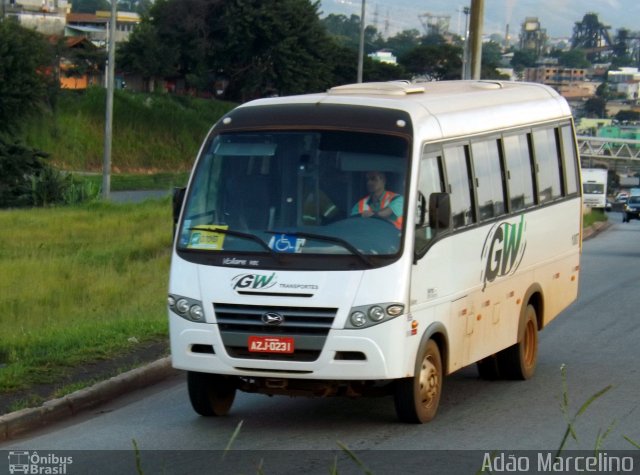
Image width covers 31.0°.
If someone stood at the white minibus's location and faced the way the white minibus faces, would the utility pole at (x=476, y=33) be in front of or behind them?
behind

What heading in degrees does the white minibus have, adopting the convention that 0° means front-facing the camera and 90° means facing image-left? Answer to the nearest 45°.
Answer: approximately 45°

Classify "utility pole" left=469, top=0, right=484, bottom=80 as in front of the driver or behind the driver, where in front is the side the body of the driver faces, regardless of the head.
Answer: behind
